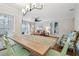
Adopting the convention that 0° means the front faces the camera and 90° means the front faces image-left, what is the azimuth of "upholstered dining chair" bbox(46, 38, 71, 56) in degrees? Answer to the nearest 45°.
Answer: approximately 90°

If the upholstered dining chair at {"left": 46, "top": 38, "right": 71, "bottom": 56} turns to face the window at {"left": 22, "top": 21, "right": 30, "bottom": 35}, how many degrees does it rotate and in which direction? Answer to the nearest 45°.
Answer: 0° — it already faces it

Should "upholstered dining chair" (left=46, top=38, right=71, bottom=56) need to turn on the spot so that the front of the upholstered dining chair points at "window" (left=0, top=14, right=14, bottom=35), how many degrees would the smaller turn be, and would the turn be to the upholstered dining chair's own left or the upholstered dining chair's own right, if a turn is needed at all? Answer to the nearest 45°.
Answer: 0° — it already faces it

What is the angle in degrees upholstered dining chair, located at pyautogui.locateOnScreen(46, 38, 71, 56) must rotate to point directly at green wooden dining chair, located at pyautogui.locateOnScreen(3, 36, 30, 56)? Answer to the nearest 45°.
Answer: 0° — it already faces it
